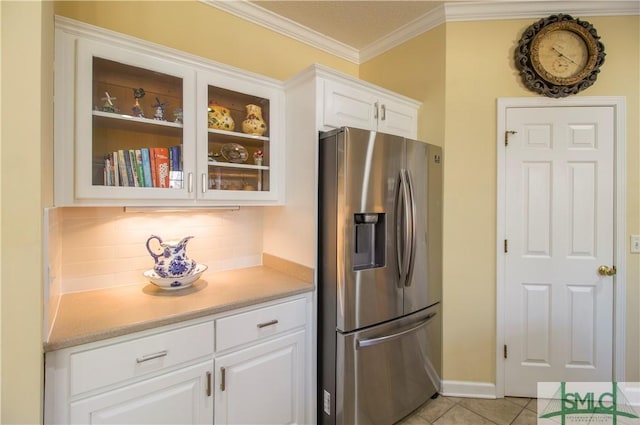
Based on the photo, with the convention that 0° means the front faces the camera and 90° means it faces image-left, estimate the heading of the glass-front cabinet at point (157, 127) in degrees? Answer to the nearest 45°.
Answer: approximately 315°

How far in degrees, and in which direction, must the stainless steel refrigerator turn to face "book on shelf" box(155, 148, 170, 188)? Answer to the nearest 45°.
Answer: approximately 135° to its right

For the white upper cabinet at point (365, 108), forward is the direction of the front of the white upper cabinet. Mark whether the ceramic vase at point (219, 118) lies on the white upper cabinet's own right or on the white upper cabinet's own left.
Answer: on the white upper cabinet's own right

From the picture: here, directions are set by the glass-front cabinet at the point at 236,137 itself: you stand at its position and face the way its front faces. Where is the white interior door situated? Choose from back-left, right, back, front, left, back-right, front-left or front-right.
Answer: front-left

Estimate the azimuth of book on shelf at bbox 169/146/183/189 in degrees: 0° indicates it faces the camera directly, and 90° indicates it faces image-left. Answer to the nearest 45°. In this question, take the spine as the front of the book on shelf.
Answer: approximately 0°

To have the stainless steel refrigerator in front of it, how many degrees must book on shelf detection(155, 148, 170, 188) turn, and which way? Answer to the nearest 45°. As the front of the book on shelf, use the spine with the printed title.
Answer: approximately 90° to its left
